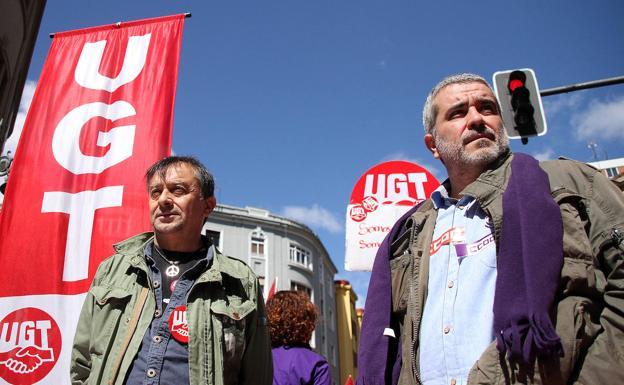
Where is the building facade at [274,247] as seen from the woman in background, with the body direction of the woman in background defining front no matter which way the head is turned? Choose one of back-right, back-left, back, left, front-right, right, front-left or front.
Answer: front

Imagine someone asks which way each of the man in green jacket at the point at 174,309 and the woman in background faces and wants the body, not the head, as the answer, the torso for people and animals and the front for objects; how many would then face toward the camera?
1

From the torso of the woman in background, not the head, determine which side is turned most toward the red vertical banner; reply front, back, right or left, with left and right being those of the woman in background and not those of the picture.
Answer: left

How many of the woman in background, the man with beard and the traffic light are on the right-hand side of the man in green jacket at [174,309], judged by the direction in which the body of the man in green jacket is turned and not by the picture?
0

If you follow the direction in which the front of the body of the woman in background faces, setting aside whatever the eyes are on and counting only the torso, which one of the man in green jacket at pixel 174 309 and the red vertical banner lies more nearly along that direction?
the red vertical banner

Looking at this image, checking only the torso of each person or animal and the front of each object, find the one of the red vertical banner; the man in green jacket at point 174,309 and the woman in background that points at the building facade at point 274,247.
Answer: the woman in background

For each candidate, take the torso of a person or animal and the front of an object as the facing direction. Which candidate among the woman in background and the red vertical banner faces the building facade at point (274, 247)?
the woman in background

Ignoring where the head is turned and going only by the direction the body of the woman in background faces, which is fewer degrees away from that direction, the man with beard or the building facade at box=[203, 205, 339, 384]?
the building facade

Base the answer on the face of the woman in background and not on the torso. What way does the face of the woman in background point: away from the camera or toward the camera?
away from the camera

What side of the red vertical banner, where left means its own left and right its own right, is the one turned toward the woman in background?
left

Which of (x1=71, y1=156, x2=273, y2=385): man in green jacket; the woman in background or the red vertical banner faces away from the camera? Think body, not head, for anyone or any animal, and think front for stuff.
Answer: the woman in background

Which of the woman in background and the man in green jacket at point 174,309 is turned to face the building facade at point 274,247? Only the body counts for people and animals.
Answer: the woman in background

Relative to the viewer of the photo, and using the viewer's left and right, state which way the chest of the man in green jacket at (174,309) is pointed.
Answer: facing the viewer

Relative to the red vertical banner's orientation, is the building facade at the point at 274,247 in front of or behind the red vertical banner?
behind

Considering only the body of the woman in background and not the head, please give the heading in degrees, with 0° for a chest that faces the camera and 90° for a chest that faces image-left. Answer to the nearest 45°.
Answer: approximately 180°

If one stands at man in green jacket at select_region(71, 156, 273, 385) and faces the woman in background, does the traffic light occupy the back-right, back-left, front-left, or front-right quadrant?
front-right

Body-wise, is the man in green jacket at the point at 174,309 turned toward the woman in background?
no

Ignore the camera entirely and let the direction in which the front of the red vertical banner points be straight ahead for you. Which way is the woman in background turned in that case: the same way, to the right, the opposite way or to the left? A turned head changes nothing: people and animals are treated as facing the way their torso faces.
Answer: the opposite way

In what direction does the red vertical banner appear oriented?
toward the camera

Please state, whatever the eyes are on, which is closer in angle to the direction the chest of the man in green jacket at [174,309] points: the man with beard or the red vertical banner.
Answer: the man with beard
